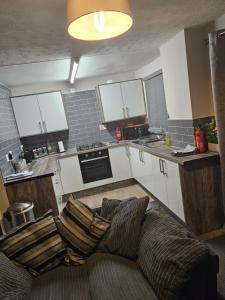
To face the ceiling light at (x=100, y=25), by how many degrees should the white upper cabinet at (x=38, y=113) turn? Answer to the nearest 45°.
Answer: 0° — it already faces it

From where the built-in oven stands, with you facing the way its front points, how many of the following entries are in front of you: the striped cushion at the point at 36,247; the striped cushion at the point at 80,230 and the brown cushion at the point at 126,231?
3

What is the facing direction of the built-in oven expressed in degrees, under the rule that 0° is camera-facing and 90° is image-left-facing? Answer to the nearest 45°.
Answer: approximately 0°

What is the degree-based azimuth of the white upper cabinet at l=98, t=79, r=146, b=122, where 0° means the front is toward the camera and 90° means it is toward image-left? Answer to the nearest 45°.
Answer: approximately 0°

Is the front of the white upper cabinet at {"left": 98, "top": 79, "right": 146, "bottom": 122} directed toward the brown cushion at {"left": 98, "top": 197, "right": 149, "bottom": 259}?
yes

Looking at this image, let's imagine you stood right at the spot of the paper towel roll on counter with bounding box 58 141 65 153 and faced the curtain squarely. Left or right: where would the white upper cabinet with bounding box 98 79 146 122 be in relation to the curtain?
left

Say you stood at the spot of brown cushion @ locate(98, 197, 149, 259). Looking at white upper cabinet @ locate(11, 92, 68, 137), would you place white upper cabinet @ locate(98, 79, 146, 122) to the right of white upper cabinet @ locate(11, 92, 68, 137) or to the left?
right

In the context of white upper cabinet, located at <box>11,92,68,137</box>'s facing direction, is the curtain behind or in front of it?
in front

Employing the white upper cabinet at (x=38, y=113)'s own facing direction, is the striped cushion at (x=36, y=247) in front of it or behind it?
in front

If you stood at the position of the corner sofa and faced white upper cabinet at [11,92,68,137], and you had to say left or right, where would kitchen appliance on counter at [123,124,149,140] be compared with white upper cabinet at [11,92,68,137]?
right

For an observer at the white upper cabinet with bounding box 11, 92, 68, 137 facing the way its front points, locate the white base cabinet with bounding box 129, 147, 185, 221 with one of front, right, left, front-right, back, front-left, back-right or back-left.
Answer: front-left
